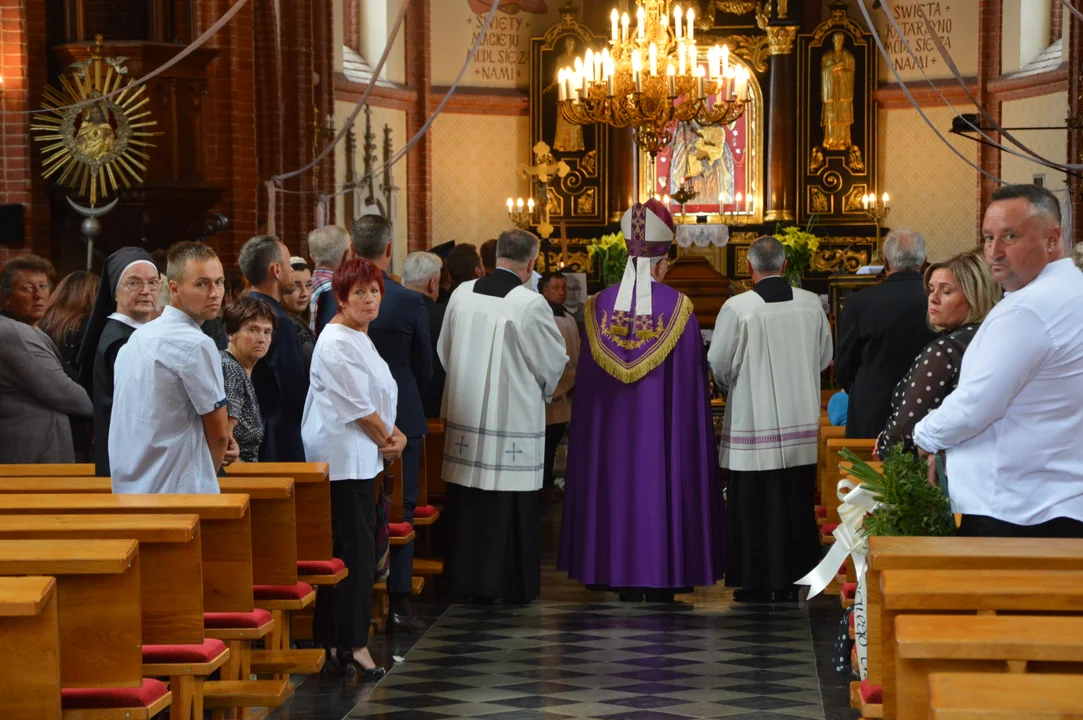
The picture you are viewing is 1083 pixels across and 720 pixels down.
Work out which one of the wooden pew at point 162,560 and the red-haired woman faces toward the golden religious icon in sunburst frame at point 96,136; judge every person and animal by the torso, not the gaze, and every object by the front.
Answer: the wooden pew

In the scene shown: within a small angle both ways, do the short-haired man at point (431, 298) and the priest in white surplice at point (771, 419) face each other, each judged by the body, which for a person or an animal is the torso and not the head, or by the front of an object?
no

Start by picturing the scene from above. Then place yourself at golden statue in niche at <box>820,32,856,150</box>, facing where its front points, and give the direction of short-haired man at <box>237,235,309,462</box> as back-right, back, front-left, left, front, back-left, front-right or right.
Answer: front

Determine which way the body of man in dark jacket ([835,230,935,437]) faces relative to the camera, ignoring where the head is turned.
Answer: away from the camera

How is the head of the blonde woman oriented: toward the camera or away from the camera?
toward the camera

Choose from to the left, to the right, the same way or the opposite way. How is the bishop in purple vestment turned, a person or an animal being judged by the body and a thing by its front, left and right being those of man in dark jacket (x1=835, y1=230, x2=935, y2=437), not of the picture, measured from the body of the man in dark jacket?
the same way

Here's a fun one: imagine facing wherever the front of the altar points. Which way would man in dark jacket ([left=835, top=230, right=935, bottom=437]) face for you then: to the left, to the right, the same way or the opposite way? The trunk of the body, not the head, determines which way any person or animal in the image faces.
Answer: the opposite way

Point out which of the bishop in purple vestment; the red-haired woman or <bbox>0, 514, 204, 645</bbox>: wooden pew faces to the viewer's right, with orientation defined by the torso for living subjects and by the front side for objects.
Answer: the red-haired woman

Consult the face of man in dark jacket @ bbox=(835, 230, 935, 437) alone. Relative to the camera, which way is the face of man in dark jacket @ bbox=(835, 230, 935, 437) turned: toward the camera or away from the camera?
away from the camera

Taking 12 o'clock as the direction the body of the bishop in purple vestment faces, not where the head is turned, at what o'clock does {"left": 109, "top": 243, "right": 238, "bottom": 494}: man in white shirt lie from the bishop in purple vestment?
The man in white shirt is roughly at 7 o'clock from the bishop in purple vestment.

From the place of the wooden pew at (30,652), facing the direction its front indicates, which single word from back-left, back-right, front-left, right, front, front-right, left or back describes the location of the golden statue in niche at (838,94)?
front-right

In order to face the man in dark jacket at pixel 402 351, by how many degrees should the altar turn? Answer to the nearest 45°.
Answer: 0° — it already faces them

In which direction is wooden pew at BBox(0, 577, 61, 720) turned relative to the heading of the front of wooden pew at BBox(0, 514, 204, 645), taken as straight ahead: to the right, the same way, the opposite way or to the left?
the same way

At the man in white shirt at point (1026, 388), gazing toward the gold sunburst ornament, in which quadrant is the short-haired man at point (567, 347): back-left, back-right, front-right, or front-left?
front-right

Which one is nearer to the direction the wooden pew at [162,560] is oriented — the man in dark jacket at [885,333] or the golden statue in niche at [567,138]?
the golden statue in niche

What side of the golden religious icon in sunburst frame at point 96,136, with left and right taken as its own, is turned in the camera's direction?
front

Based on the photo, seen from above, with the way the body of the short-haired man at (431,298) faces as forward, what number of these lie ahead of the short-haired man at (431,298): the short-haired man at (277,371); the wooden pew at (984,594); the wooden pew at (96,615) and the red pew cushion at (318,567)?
0

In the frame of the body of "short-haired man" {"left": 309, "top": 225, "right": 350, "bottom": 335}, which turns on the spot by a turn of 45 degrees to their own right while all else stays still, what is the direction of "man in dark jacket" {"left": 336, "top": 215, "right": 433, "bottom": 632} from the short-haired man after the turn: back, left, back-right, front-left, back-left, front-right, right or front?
front-right

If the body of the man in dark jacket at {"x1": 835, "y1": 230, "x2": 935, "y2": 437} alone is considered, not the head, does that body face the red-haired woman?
no

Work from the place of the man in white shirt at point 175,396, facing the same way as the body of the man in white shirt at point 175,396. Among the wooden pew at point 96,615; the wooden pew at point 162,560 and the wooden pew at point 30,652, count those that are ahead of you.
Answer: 0

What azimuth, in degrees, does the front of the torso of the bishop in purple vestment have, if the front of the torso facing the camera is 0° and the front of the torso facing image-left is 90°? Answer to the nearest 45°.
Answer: approximately 180°

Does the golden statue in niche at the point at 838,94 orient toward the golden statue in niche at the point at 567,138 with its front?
no
